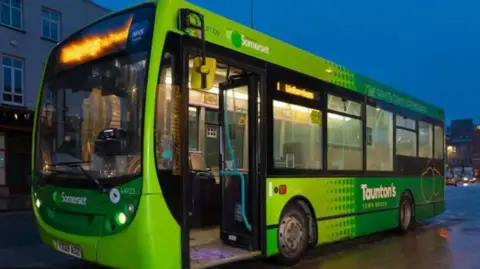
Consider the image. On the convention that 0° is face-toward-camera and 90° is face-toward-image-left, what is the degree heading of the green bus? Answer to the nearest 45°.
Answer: approximately 45°
